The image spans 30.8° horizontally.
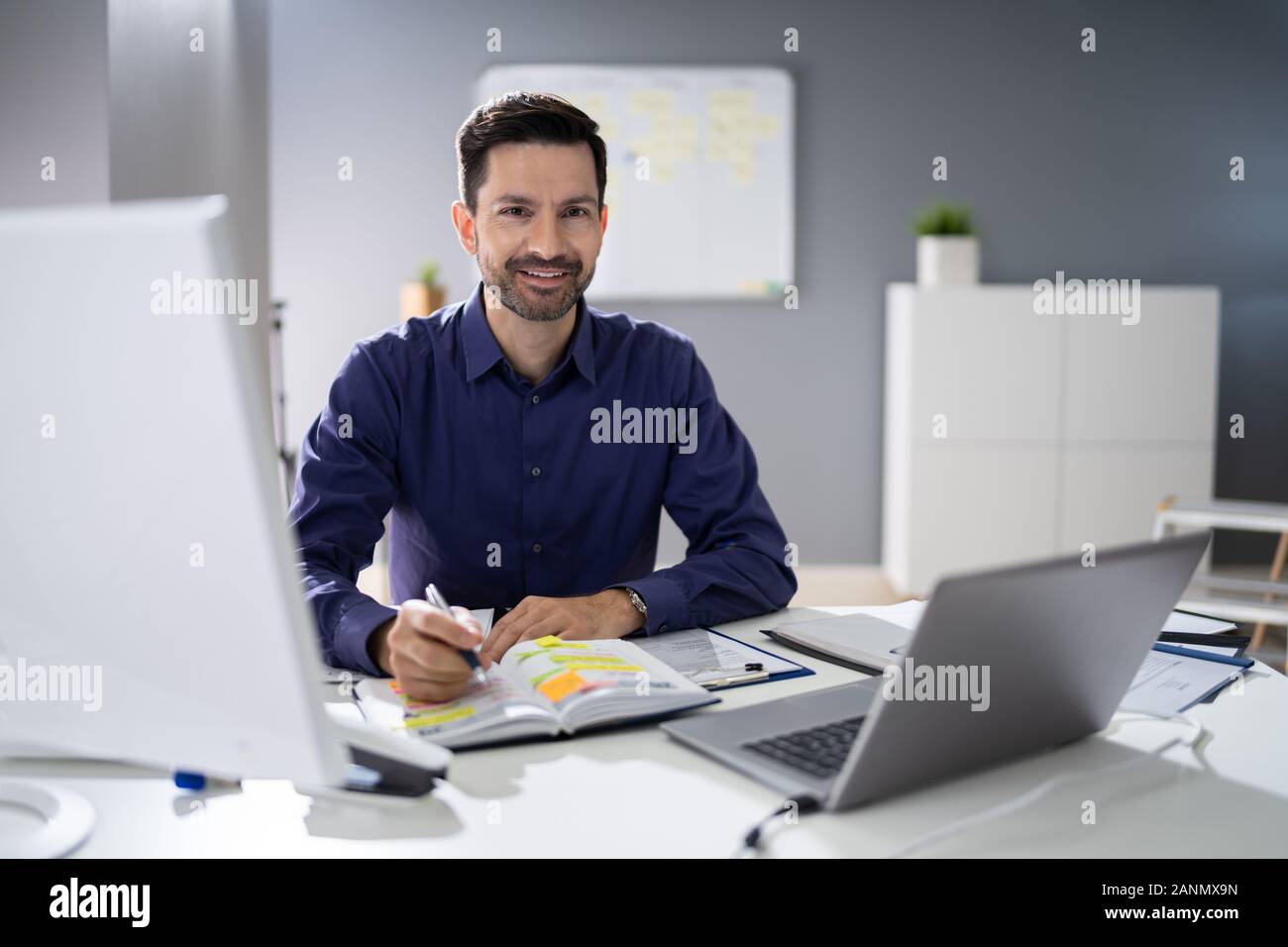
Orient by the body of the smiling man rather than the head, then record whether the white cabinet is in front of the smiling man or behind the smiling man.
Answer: behind

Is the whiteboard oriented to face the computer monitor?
yes

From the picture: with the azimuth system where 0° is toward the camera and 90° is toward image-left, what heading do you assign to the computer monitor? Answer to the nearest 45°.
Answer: approximately 225°

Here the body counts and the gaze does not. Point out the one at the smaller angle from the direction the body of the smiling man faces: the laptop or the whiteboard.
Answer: the laptop

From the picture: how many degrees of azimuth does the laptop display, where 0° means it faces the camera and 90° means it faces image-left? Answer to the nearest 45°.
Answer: approximately 135°

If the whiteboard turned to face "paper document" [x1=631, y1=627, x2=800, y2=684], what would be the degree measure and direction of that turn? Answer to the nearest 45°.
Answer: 0° — it already faces it

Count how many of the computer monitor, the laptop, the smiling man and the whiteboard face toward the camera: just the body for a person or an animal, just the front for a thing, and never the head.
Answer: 2

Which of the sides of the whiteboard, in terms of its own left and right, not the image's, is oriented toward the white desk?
front

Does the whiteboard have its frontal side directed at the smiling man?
yes

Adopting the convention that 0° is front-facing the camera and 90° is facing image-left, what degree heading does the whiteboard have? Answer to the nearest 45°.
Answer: approximately 0°

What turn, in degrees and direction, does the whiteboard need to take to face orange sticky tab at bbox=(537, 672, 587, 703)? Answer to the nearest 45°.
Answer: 0° — it already faces it

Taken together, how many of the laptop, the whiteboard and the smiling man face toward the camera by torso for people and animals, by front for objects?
2
